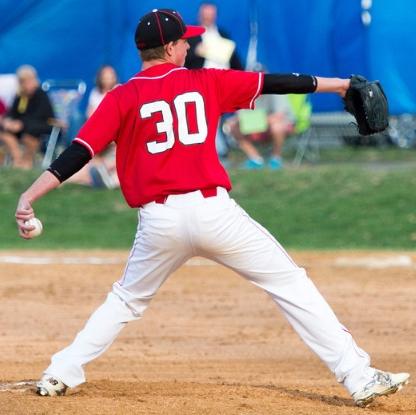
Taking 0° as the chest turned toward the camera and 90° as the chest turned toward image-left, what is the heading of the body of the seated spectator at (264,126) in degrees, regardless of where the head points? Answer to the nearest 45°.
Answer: approximately 45°

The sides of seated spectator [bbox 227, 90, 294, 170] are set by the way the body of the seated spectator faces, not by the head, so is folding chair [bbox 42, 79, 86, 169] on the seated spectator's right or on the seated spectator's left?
on the seated spectator's right

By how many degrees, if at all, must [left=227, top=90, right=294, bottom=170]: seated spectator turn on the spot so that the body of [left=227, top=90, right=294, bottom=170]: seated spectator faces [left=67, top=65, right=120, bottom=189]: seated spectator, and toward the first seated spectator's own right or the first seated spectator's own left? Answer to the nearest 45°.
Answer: approximately 45° to the first seated spectator's own right

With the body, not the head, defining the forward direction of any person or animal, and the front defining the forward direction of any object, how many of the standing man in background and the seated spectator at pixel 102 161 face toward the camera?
2

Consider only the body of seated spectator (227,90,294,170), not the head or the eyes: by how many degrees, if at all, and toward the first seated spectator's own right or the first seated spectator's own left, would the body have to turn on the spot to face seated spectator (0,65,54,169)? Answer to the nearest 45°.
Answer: approximately 45° to the first seated spectator's own right
